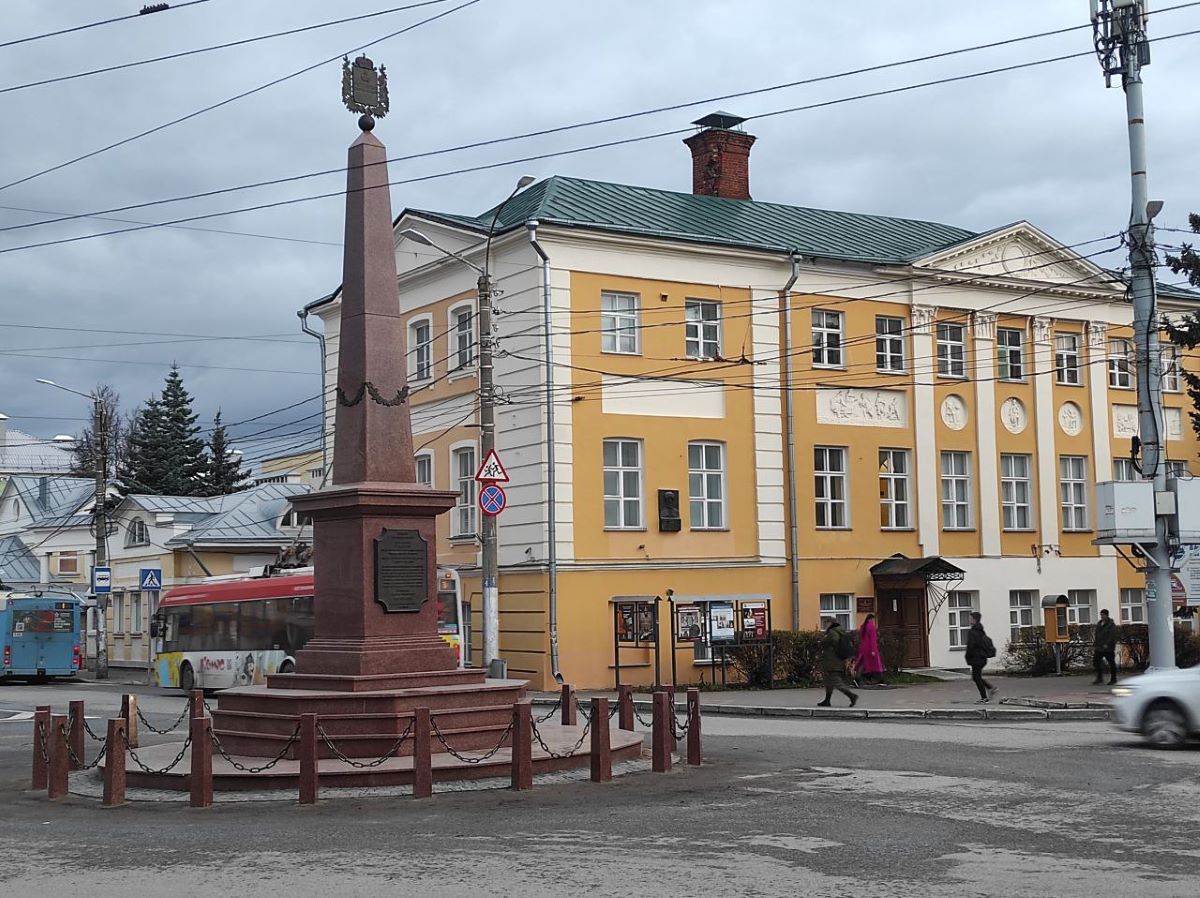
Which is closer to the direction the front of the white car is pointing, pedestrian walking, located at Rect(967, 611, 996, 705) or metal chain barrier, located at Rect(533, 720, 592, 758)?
the metal chain barrier

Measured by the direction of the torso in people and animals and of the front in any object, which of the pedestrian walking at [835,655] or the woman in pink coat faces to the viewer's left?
the pedestrian walking

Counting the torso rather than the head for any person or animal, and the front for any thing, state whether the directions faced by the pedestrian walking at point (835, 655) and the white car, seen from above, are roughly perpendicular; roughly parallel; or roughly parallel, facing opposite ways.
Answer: roughly parallel

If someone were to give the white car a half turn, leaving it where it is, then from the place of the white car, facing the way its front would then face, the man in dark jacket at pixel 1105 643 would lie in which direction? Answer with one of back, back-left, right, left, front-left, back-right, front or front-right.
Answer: left

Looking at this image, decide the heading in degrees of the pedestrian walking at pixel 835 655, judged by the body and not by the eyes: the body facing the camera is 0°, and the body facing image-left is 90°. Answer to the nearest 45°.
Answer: approximately 90°

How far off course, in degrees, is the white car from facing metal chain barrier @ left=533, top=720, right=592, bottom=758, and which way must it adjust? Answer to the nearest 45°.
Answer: approximately 45° to its left

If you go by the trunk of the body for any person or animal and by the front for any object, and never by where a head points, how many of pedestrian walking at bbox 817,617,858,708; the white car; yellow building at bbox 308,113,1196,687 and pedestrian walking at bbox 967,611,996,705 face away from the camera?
0

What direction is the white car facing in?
to the viewer's left

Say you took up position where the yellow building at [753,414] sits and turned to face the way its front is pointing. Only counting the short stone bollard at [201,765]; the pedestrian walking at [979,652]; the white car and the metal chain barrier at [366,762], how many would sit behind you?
0

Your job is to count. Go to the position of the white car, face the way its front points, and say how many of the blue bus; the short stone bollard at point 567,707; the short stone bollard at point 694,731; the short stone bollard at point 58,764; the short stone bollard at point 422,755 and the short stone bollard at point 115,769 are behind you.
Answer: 0
